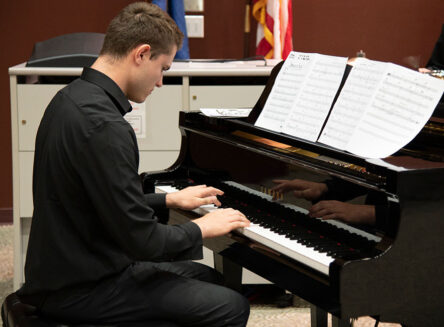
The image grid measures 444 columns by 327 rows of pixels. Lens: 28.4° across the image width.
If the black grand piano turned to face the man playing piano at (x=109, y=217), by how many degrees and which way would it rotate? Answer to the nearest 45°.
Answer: approximately 45° to its right

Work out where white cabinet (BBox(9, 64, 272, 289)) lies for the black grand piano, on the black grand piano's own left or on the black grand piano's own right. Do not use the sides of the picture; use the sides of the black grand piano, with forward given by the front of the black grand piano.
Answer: on the black grand piano's own right

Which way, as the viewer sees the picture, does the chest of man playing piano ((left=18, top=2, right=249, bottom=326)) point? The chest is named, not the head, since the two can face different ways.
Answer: to the viewer's right

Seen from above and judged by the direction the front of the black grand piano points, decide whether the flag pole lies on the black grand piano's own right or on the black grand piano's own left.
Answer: on the black grand piano's own right

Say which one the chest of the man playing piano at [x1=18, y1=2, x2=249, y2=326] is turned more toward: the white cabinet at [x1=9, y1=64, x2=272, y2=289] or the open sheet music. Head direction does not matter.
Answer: the open sheet music

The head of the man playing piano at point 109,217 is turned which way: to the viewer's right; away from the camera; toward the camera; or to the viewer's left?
to the viewer's right

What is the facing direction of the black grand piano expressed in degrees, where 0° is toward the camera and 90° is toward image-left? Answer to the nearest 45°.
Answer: approximately 45°

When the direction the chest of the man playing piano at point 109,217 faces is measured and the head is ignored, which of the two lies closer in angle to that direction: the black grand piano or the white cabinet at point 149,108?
the black grand piano

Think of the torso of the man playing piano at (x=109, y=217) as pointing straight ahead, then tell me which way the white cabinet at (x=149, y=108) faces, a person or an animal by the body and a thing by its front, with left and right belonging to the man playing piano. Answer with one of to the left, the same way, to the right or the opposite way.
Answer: to the right

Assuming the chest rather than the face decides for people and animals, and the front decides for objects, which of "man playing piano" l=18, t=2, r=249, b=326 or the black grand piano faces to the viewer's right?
the man playing piano
